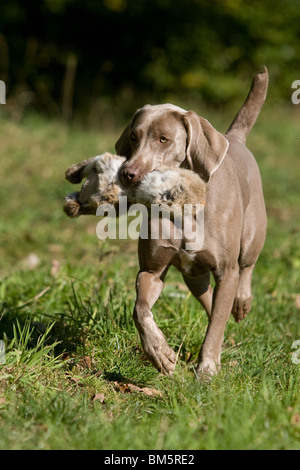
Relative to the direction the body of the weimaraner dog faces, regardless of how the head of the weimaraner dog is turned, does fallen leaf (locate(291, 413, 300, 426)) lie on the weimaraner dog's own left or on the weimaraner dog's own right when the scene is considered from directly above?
on the weimaraner dog's own left

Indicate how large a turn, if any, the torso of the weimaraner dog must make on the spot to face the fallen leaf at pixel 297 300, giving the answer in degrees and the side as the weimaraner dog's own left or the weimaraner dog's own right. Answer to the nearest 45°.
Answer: approximately 180°

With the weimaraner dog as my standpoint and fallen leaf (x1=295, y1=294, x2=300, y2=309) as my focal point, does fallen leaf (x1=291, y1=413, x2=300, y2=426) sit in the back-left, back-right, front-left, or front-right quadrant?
back-right

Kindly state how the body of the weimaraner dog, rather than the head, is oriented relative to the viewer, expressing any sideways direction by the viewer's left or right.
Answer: facing the viewer and to the left of the viewer
